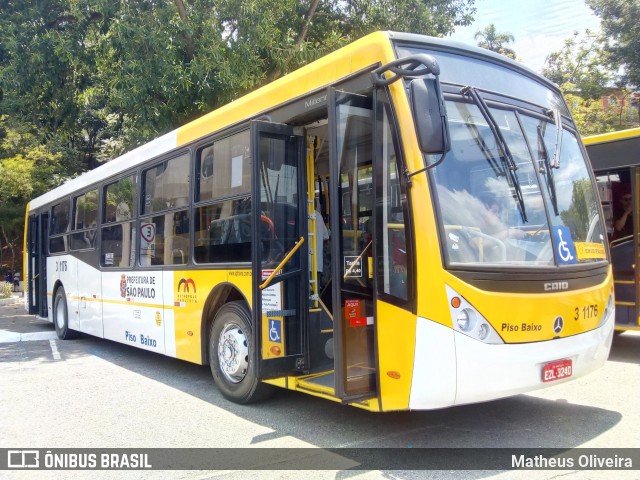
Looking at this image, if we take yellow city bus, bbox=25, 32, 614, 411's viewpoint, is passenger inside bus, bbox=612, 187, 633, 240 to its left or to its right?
on its left

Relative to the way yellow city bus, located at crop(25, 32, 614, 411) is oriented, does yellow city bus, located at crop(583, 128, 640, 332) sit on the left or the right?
on its left

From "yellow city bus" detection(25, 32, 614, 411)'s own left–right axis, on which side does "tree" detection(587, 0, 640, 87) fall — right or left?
on its left

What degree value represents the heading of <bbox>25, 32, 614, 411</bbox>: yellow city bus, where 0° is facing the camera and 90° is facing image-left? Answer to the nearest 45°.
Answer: approximately 315°

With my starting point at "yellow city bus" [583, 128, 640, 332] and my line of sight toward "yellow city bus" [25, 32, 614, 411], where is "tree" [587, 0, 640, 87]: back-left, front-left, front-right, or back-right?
back-right
